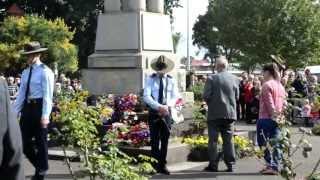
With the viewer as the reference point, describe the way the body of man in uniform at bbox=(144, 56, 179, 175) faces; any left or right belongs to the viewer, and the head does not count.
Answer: facing the viewer

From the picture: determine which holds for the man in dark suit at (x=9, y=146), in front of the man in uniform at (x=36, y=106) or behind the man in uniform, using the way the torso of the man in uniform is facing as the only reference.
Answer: in front

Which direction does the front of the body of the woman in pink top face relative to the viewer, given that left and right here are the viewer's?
facing to the left of the viewer

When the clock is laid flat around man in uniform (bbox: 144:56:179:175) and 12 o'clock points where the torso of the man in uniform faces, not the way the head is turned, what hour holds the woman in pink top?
The woman in pink top is roughly at 9 o'clock from the man in uniform.

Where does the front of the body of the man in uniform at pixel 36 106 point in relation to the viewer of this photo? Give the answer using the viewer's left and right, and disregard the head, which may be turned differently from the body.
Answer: facing the viewer and to the left of the viewer

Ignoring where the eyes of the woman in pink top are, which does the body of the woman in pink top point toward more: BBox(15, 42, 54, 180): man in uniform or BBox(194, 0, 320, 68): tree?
the man in uniform

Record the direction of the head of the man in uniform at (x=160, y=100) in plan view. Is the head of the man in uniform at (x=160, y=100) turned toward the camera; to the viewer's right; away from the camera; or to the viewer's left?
toward the camera

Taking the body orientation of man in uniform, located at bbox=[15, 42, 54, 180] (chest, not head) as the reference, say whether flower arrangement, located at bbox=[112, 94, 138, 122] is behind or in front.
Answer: behind

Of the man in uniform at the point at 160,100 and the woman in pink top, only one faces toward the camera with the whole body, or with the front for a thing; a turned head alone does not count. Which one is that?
the man in uniform
